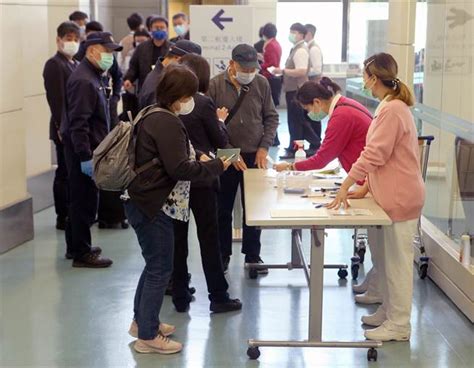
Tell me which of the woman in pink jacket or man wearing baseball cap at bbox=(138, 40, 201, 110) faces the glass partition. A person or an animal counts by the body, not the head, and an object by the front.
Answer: the man wearing baseball cap

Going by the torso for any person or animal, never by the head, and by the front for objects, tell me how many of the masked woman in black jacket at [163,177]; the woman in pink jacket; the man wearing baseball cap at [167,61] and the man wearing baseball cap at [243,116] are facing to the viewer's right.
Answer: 2

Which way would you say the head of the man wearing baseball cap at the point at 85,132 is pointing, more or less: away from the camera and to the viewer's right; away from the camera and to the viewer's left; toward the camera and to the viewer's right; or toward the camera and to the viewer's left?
toward the camera and to the viewer's right

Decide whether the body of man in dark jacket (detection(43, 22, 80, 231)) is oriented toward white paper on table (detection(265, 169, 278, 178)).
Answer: yes

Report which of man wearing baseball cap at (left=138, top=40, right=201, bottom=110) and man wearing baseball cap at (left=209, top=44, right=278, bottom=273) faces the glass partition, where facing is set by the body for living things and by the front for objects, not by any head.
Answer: man wearing baseball cap at (left=138, top=40, right=201, bottom=110)

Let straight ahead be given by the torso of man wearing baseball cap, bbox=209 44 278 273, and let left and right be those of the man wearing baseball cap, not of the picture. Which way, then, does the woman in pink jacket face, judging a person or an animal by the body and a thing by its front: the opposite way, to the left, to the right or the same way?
to the right

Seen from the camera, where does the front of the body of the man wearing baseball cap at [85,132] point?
to the viewer's right

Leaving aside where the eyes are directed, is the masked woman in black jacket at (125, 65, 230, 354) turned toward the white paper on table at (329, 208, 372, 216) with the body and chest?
yes

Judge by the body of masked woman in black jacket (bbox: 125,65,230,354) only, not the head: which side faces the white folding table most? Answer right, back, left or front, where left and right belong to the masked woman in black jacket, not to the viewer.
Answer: front

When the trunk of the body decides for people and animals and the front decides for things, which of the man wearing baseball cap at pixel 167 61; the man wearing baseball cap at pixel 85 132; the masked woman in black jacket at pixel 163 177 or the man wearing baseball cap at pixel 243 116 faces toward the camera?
the man wearing baseball cap at pixel 243 116

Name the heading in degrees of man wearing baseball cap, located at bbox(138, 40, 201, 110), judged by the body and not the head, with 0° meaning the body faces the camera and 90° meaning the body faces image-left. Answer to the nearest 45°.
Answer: approximately 270°

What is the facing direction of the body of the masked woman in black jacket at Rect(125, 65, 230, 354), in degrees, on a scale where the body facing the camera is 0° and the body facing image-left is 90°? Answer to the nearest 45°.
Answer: approximately 270°

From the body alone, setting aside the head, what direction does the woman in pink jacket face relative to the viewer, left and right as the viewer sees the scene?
facing to the left of the viewer

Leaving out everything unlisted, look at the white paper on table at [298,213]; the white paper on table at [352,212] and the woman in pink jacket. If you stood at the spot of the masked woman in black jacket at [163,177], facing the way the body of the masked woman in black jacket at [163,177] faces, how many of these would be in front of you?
3
